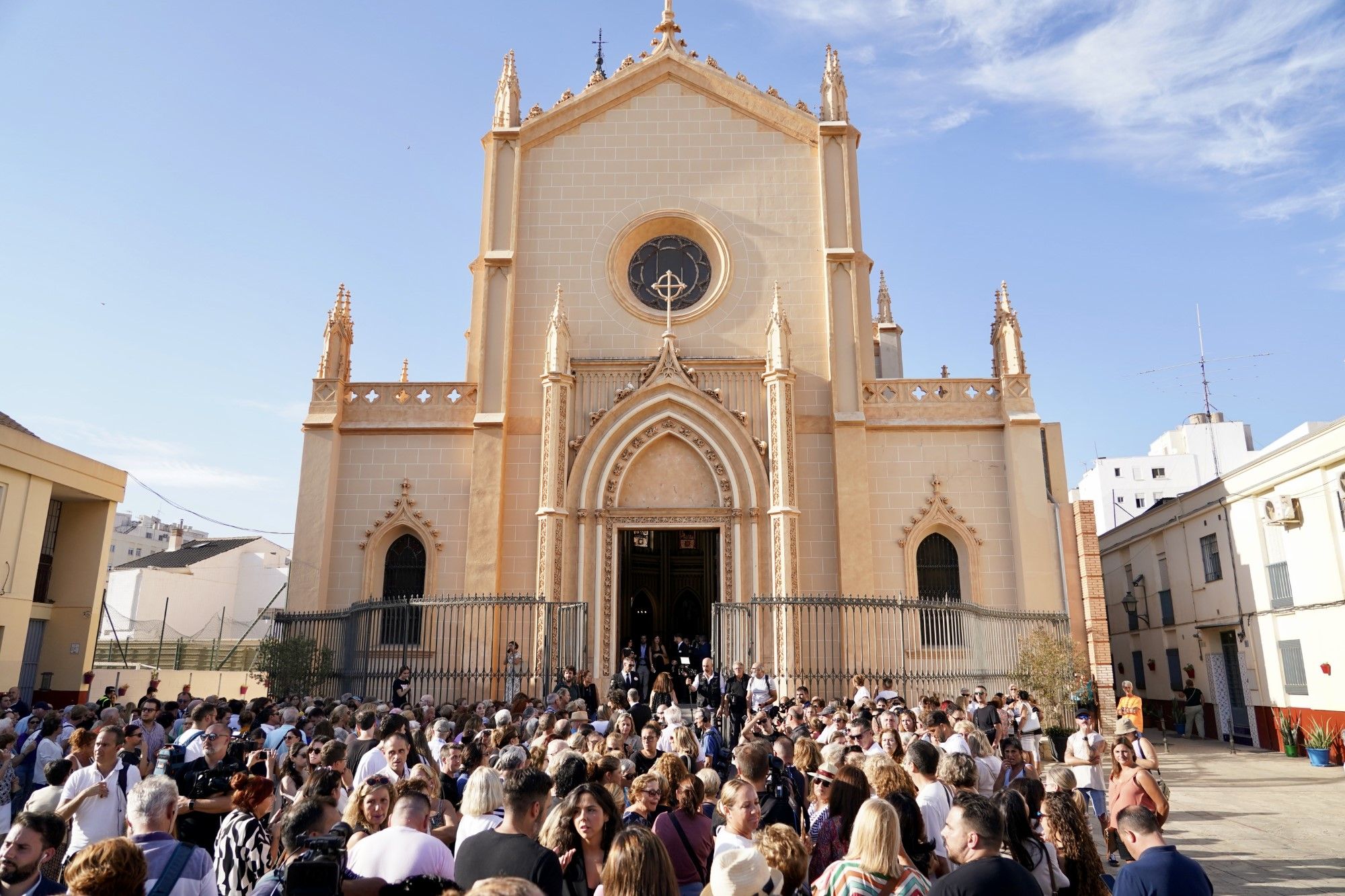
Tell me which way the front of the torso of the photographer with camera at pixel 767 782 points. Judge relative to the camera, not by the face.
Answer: away from the camera

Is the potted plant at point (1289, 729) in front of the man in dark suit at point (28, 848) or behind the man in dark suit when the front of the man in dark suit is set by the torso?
behind

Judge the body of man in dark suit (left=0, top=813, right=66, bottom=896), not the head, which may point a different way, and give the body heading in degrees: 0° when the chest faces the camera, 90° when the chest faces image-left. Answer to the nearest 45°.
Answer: approximately 45°

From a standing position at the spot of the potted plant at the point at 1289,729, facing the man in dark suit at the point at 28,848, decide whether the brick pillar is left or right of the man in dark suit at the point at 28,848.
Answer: right

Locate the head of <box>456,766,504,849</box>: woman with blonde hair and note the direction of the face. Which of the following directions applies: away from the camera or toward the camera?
away from the camera

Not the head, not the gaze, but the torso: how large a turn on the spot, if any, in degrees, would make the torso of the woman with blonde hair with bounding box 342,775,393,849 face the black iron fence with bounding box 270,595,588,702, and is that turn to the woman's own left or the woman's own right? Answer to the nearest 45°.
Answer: approximately 135° to the woman's own left

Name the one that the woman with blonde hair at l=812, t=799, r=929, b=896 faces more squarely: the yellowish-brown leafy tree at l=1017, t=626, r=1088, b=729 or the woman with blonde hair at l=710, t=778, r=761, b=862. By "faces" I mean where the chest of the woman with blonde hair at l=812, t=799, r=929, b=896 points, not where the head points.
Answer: the yellowish-brown leafy tree

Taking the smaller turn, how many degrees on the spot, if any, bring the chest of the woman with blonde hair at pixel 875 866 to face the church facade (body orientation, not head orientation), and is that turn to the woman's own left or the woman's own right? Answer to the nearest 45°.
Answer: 0° — they already face it

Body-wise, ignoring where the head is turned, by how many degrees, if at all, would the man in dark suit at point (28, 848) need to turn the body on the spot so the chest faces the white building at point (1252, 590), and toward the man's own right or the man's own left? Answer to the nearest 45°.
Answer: approximately 135° to the man's own left

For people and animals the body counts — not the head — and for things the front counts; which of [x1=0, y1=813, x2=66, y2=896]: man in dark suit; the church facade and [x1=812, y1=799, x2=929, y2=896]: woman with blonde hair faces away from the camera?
the woman with blonde hair

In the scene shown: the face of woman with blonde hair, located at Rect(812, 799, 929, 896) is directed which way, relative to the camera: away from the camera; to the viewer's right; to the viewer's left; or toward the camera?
away from the camera

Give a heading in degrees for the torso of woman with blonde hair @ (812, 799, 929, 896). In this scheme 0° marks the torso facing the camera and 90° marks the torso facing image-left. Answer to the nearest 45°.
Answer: approximately 180°
